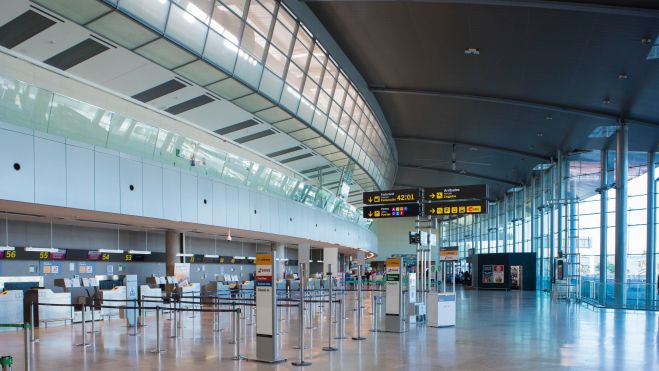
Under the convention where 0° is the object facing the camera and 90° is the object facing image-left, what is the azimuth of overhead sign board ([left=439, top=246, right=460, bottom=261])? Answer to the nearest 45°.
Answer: approximately 0°

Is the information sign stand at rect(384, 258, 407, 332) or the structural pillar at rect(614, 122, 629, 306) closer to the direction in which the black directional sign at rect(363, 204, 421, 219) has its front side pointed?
the information sign stand

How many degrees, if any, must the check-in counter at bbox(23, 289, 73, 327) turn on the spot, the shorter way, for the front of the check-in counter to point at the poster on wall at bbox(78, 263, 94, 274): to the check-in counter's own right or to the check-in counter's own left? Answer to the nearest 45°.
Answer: approximately 135° to the check-in counter's own left

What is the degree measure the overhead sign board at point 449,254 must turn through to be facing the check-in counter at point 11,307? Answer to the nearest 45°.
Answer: approximately 45° to its right

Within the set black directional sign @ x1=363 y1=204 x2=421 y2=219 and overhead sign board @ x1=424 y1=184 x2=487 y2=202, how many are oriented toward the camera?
2
